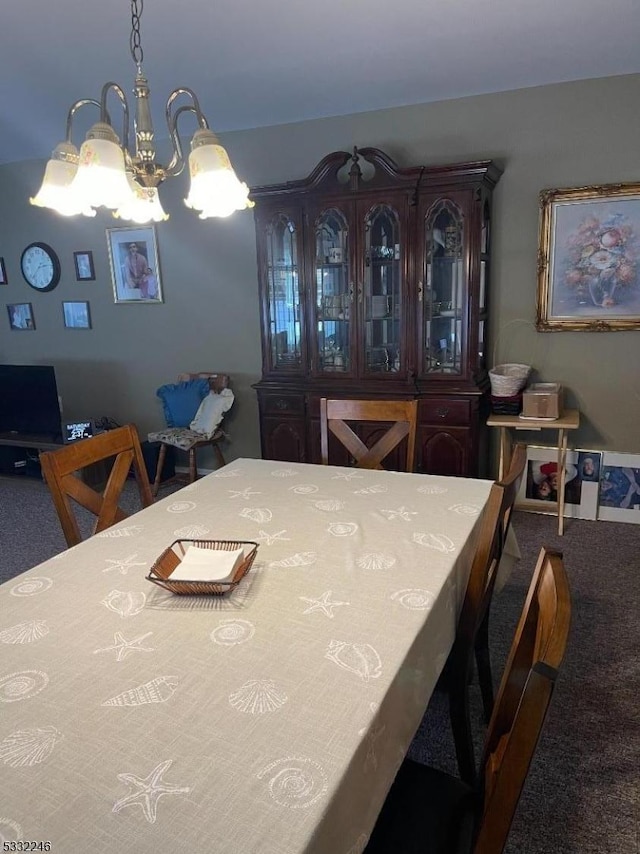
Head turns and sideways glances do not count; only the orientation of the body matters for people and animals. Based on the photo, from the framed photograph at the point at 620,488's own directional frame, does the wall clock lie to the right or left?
on its right

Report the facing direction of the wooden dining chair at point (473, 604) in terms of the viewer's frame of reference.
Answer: facing to the left of the viewer

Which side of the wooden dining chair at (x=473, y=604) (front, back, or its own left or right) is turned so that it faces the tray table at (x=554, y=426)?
right

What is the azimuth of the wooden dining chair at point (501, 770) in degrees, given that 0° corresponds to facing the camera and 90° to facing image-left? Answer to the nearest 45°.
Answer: approximately 90°

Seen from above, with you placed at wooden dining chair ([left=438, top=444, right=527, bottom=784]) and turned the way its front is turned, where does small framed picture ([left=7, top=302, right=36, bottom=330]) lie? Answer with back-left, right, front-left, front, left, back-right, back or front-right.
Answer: front-right

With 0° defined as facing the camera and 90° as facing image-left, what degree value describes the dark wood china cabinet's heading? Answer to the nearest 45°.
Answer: approximately 0°

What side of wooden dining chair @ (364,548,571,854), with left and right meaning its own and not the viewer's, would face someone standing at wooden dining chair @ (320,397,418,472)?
right
